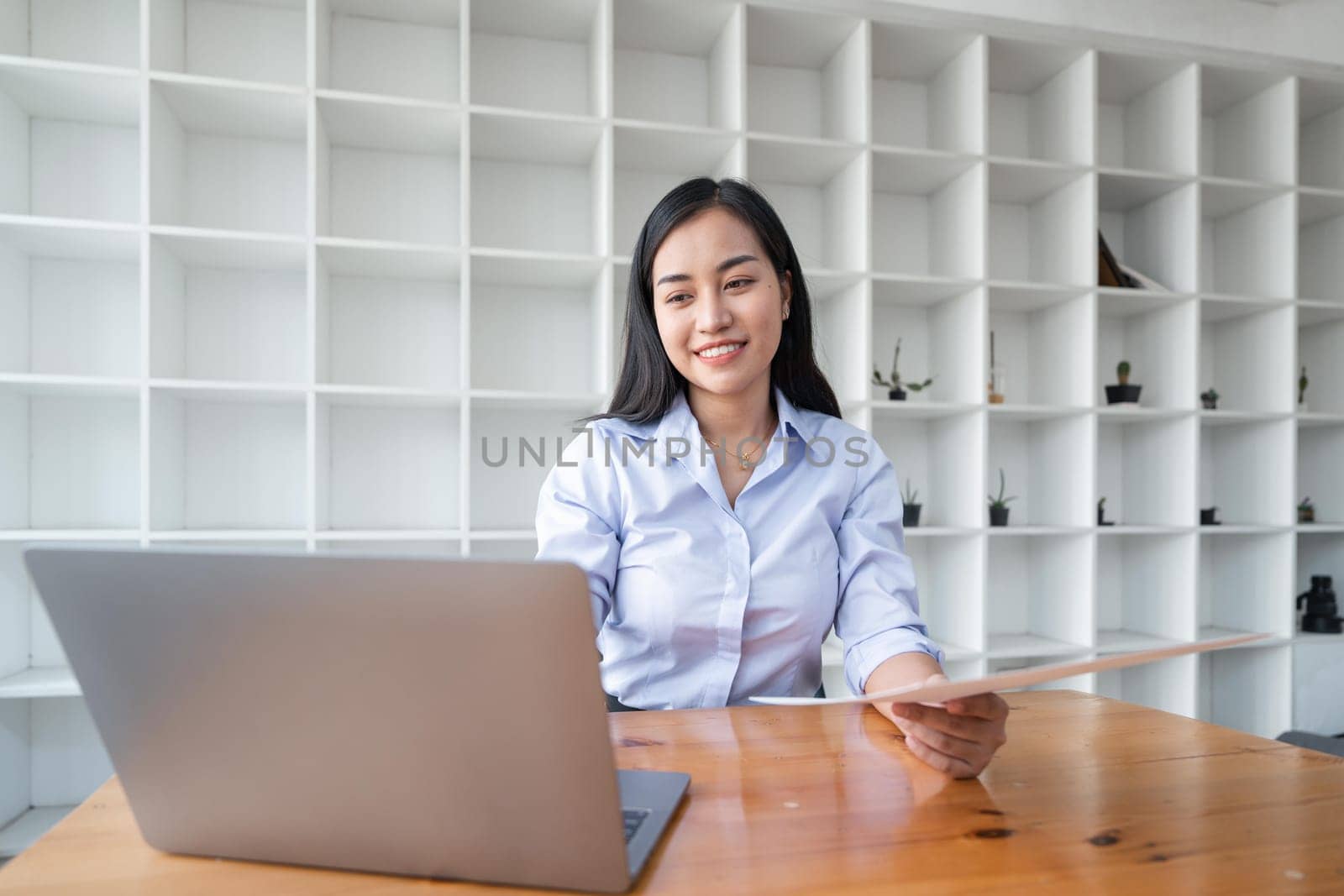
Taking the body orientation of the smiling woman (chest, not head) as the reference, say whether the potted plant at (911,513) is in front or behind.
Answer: behind

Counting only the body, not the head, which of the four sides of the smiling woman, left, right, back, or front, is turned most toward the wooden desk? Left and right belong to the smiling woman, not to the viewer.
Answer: front

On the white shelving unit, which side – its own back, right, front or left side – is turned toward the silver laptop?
front

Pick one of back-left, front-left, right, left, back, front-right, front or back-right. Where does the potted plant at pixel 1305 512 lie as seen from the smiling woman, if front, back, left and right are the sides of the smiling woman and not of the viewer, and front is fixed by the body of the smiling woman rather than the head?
back-left

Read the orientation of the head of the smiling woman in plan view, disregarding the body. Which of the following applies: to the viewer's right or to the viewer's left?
to the viewer's left

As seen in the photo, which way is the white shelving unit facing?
toward the camera

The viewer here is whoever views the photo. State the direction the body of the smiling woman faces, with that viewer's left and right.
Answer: facing the viewer

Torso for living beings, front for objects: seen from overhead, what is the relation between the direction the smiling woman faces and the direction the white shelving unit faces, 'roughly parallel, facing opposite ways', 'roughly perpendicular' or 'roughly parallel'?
roughly parallel

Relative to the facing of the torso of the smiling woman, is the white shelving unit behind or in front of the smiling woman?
behind

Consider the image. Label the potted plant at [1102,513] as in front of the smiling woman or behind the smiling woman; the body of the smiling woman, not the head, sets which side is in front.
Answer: behind

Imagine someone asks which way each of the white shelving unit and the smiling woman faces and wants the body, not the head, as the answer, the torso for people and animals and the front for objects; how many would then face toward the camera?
2

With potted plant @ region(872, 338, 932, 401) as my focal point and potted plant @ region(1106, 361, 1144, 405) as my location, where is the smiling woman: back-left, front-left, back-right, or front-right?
front-left

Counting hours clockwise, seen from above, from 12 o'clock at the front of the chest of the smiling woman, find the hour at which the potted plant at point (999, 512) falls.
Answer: The potted plant is roughly at 7 o'clock from the smiling woman.

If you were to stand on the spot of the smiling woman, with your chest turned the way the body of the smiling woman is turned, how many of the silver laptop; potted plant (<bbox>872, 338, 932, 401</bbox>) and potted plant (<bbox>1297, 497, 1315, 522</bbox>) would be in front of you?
1

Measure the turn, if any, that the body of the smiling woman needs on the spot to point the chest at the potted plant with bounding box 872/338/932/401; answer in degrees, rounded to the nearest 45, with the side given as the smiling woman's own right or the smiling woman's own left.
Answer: approximately 180°

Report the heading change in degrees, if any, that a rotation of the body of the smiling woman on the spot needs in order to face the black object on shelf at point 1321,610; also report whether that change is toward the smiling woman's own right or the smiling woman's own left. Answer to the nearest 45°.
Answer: approximately 135° to the smiling woman's own left
